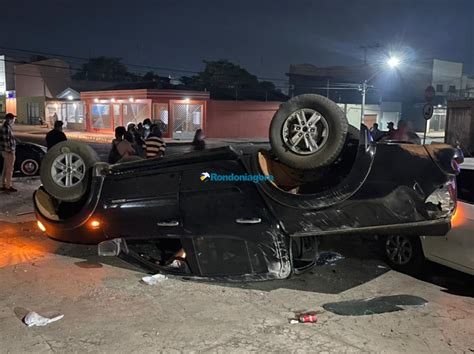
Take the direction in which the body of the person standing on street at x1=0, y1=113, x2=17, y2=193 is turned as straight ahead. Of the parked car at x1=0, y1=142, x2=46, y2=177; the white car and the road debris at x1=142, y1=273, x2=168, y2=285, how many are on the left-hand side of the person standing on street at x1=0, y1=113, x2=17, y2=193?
1

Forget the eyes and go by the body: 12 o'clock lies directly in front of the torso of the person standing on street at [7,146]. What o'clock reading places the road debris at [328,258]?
The road debris is roughly at 2 o'clock from the person standing on street.

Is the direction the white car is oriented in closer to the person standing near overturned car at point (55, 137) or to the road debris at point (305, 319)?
the person standing near overturned car

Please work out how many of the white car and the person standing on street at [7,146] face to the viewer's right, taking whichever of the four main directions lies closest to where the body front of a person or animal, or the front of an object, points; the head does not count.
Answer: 1

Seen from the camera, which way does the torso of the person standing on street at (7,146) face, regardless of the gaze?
to the viewer's right

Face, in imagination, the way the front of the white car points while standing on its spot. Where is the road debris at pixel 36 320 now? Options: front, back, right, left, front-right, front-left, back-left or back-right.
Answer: left

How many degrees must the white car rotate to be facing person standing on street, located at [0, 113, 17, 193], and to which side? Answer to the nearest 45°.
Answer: approximately 45° to its left

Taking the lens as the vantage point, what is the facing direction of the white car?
facing away from the viewer and to the left of the viewer
